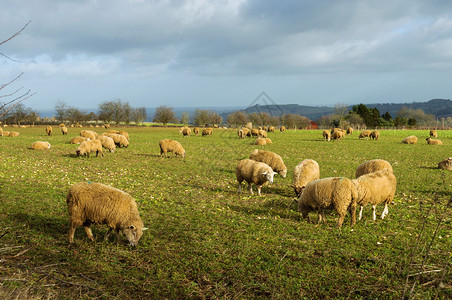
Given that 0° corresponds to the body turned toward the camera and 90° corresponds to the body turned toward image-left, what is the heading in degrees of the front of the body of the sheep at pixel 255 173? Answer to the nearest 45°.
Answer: approximately 315°

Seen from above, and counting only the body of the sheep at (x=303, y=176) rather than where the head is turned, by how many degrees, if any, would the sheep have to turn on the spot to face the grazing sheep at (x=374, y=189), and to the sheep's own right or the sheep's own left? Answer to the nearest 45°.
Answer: approximately 90° to the sheep's own left

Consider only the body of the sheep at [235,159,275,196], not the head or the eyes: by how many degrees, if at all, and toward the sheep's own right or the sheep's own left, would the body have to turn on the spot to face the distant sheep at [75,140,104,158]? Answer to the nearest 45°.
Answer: approximately 180°

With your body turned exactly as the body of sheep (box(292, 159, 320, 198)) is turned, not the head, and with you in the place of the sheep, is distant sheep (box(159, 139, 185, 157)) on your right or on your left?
on your right

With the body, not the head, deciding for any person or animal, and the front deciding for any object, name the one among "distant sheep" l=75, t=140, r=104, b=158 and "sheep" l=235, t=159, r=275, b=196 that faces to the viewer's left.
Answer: the distant sheep

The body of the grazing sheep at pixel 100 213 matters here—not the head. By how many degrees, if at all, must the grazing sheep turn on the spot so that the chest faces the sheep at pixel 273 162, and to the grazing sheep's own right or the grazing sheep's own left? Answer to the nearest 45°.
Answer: approximately 45° to the grazing sheep's own left

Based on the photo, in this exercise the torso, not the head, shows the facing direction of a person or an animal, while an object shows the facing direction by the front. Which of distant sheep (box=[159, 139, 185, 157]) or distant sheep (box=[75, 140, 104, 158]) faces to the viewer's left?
distant sheep (box=[75, 140, 104, 158])

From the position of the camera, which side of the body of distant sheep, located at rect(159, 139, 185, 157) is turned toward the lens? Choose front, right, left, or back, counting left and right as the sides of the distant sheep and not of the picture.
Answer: right

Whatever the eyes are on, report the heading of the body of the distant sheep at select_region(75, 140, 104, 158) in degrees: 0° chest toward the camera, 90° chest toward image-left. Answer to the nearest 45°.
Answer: approximately 90°

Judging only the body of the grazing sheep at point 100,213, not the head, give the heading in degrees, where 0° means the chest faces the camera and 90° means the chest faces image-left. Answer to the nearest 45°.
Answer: approximately 270°

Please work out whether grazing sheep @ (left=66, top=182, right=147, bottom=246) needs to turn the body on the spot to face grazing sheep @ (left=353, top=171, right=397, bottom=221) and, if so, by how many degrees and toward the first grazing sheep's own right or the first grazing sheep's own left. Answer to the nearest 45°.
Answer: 0° — it already faces it

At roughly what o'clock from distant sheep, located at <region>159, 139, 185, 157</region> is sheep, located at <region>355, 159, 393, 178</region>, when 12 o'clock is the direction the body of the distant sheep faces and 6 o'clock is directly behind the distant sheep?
The sheep is roughly at 2 o'clock from the distant sheep.

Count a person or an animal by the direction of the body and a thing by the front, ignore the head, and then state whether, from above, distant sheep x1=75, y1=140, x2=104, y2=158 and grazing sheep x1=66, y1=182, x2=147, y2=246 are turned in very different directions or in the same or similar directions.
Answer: very different directions

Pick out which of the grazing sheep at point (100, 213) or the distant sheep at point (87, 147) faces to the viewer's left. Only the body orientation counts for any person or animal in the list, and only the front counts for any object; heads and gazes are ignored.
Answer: the distant sheep
